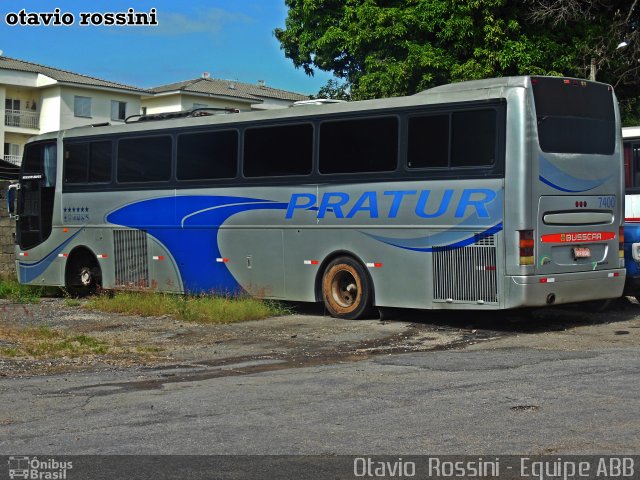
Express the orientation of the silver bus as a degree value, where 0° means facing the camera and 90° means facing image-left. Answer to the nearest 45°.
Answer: approximately 135°

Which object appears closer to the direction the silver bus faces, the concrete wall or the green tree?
the concrete wall

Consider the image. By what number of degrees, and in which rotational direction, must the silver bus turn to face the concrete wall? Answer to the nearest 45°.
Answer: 0° — it already faces it

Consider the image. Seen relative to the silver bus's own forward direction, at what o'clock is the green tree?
The green tree is roughly at 2 o'clock from the silver bus.
